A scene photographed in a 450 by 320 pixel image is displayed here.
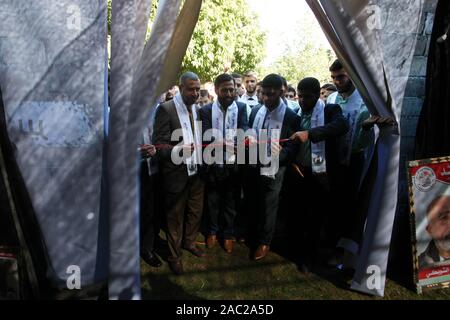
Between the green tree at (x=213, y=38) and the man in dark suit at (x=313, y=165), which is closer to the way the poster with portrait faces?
the man in dark suit

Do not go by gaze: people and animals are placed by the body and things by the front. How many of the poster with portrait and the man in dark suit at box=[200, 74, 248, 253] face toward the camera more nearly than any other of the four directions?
2

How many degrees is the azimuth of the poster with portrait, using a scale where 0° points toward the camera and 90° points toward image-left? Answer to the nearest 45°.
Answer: approximately 0°

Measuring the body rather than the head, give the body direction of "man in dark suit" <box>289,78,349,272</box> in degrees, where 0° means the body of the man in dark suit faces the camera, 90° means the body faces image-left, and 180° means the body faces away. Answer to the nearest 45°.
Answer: approximately 45°

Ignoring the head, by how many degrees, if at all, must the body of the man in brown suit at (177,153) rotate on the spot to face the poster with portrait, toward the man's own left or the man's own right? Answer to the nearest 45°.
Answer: approximately 45° to the man's own left

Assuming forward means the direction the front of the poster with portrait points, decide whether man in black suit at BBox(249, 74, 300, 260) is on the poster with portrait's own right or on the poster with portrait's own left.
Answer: on the poster with portrait's own right

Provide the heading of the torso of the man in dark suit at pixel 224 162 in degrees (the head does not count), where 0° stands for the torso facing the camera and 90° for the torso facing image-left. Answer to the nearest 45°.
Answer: approximately 0°
